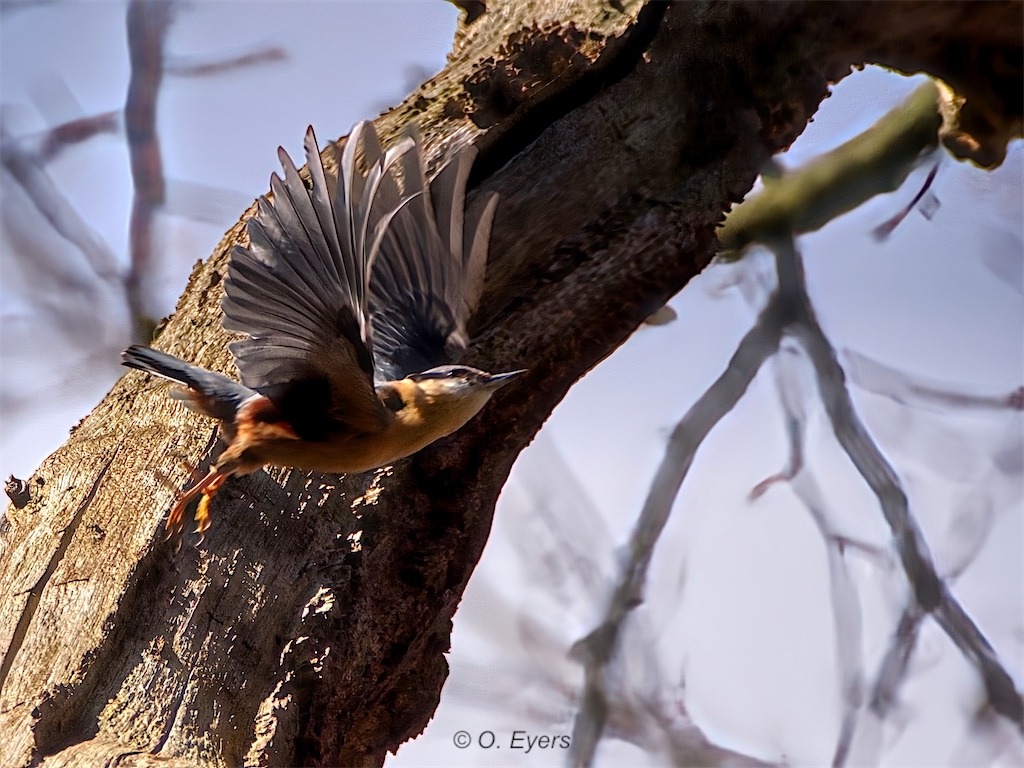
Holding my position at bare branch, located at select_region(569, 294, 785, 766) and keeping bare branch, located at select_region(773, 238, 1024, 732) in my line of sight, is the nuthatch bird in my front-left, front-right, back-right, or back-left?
back-right

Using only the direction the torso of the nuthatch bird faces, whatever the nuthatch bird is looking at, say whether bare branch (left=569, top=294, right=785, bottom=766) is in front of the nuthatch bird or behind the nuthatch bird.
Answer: in front

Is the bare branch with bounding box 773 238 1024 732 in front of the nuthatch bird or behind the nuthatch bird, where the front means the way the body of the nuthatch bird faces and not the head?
in front

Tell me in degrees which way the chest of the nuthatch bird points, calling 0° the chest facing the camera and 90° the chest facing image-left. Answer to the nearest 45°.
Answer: approximately 270°
